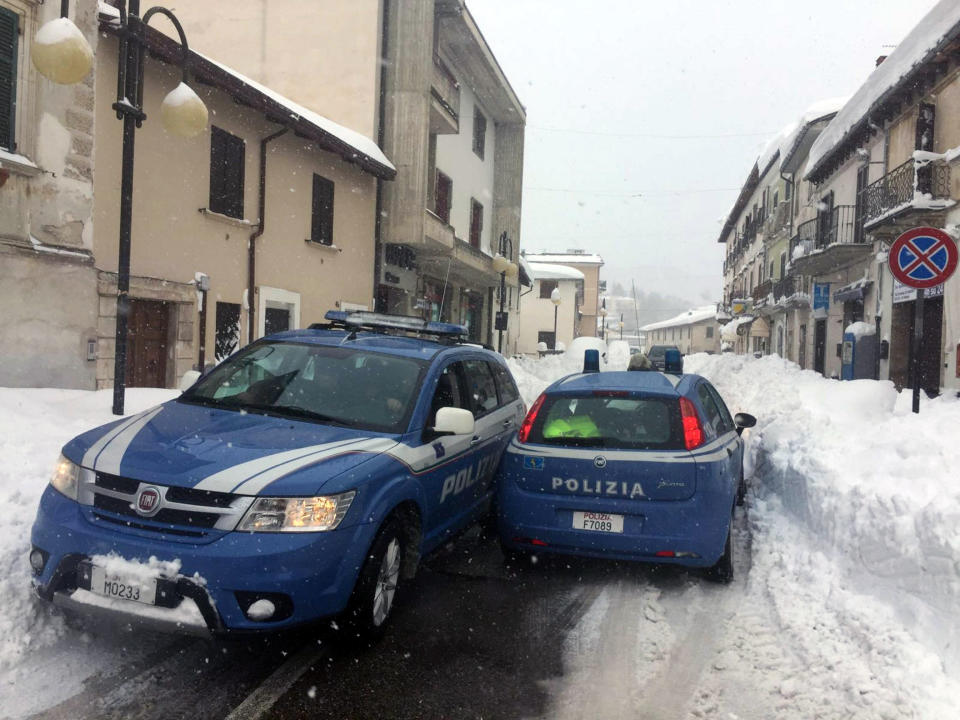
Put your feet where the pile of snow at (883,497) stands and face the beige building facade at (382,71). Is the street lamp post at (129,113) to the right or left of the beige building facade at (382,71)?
left

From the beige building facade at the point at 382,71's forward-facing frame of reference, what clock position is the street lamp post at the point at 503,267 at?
The street lamp post is roughly at 9 o'clock from the beige building facade.

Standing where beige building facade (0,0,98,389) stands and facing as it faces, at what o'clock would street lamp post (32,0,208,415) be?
The street lamp post is roughly at 1 o'clock from the beige building facade.

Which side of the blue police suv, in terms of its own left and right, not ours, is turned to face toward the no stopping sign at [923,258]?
back

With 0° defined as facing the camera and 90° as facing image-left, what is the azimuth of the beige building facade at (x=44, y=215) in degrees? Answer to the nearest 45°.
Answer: approximately 315°

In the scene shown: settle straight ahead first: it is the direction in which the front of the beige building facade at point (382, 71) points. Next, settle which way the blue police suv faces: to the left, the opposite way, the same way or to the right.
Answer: to the right

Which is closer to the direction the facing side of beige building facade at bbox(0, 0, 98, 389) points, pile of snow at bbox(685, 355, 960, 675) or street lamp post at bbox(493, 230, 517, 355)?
the pile of snow

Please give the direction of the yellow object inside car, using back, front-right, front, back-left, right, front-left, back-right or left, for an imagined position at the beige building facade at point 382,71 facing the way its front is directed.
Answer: front-right

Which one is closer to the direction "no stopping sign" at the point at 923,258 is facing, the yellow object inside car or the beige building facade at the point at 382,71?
the yellow object inside car

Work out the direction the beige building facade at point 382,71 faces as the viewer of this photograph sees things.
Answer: facing the viewer and to the right of the viewer

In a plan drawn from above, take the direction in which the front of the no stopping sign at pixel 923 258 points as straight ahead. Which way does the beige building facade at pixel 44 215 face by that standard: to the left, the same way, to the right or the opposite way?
to the left

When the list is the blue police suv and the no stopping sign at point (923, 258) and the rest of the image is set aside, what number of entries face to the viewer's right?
0

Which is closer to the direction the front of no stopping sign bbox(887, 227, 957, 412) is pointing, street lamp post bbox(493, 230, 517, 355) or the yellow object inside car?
the yellow object inside car

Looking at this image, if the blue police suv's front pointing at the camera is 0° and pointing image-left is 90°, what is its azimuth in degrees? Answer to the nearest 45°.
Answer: approximately 45°

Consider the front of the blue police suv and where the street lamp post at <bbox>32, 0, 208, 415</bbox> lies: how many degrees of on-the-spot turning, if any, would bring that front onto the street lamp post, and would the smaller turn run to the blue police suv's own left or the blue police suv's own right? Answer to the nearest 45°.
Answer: approximately 135° to the blue police suv's own right
